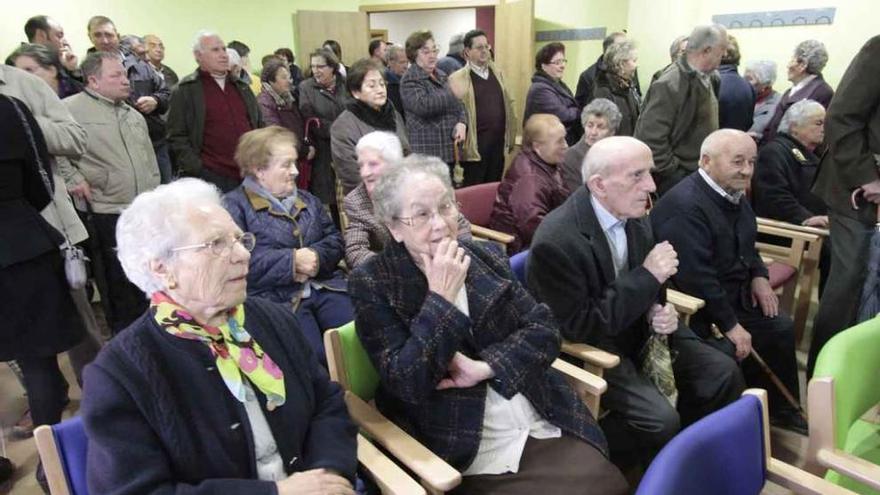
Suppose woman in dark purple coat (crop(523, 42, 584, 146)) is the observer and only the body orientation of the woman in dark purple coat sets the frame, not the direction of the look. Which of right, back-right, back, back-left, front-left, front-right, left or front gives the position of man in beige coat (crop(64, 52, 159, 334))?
right

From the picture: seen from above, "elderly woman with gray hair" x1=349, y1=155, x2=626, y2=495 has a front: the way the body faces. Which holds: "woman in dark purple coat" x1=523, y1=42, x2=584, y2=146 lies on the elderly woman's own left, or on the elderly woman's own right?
on the elderly woman's own left

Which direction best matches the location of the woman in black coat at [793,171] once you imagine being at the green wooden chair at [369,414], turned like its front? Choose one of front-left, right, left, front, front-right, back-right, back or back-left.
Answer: left

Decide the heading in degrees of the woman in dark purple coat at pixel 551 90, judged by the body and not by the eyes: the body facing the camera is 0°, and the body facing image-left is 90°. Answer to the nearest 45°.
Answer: approximately 315°

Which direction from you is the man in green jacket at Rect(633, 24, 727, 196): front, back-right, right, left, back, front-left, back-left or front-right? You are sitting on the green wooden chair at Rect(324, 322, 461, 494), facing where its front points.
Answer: left

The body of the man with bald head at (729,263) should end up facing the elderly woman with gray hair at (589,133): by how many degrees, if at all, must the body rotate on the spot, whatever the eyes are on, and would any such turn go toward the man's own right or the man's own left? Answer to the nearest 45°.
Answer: approximately 180°

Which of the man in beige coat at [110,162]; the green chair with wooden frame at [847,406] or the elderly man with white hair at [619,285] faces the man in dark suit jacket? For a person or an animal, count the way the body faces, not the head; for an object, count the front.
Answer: the man in beige coat

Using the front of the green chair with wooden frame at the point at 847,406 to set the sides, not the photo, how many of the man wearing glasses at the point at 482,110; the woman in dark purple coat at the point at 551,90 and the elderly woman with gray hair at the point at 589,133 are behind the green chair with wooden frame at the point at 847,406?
3

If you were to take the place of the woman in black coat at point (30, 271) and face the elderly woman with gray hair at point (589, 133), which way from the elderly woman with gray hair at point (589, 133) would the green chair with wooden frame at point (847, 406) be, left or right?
right

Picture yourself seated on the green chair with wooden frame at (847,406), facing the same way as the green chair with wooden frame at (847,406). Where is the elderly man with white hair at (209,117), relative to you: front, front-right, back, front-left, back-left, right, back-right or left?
back-right

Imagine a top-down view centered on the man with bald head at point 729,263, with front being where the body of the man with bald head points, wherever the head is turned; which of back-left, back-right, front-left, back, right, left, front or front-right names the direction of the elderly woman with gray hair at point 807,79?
back-left

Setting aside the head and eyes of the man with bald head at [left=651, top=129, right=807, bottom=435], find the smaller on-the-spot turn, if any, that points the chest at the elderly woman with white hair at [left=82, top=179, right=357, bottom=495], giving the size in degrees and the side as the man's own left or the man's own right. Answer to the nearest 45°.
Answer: approximately 90° to the man's own right

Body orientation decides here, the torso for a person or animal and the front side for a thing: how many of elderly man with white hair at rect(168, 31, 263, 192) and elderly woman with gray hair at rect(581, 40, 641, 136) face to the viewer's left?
0
